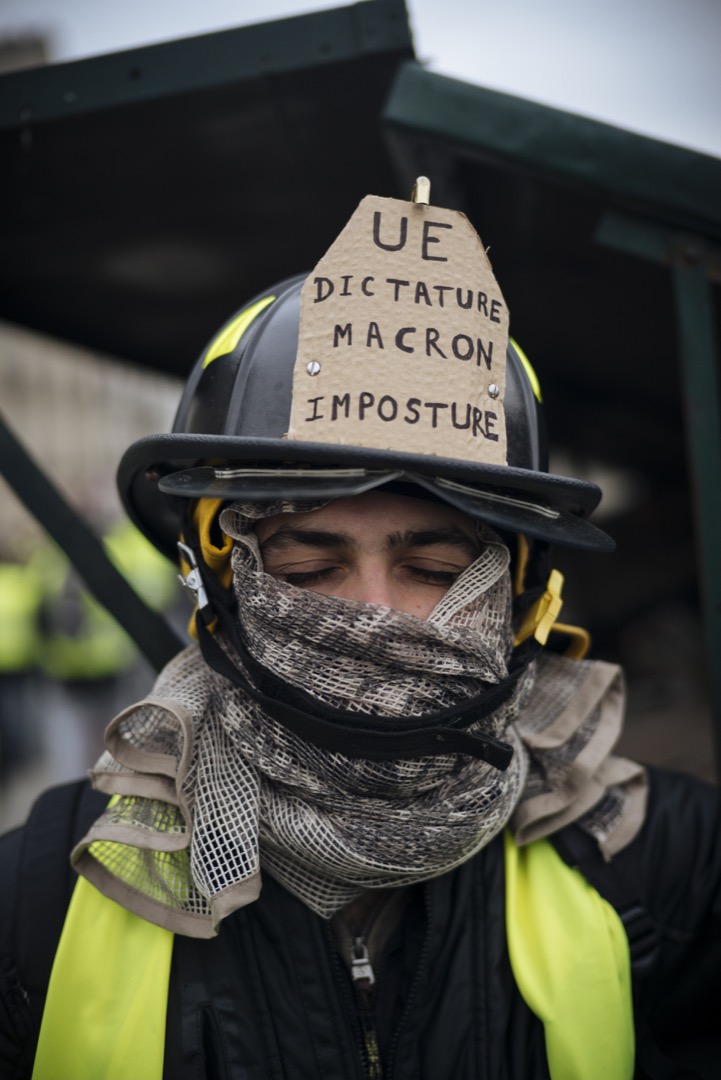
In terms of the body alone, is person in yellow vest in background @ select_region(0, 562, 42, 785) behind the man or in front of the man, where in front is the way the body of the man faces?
behind

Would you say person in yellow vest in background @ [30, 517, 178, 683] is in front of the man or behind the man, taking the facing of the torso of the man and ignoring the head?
behind

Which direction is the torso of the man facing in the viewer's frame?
toward the camera

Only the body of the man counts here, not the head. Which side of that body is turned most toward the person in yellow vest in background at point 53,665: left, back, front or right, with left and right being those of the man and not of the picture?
back
